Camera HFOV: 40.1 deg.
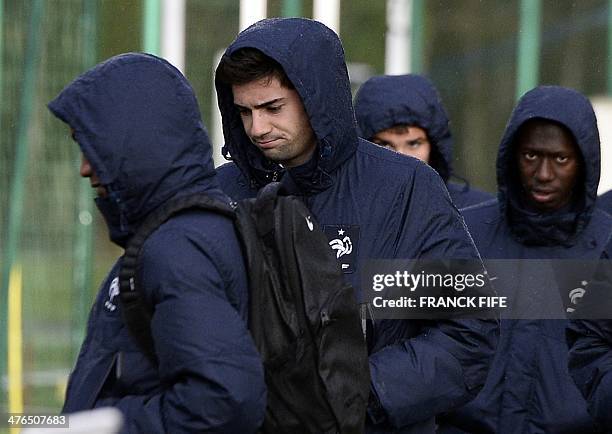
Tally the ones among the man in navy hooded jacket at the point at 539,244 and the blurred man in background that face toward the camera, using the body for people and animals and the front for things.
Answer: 2

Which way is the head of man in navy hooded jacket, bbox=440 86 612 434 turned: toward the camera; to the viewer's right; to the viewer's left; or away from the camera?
toward the camera

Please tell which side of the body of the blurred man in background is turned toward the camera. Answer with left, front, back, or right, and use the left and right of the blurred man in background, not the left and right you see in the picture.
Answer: front

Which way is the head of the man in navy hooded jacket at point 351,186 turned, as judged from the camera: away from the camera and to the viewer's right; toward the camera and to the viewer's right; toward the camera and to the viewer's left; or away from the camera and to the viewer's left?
toward the camera and to the viewer's left

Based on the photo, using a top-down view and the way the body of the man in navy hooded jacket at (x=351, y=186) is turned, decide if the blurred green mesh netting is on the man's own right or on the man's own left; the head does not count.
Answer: on the man's own right

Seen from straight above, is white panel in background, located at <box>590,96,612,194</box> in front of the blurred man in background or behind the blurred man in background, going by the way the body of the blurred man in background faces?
behind

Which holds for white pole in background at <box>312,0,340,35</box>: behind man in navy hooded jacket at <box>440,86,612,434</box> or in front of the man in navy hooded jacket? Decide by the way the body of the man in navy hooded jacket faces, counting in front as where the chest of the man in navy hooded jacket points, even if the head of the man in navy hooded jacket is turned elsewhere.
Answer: behind

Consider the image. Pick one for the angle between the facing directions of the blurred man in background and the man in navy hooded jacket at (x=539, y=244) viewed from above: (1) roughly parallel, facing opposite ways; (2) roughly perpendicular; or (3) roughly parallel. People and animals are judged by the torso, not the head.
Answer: roughly parallel

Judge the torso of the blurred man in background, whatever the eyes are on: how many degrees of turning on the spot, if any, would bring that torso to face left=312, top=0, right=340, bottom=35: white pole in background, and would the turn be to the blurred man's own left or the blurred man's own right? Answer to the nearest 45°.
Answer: approximately 180°

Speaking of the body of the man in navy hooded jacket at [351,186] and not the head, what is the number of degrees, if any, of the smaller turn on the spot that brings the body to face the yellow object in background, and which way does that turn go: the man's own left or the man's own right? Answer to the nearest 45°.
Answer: approximately 90° to the man's own right

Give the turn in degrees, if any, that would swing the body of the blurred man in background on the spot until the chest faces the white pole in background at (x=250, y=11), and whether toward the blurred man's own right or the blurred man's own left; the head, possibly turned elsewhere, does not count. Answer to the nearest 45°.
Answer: approximately 135° to the blurred man's own right
